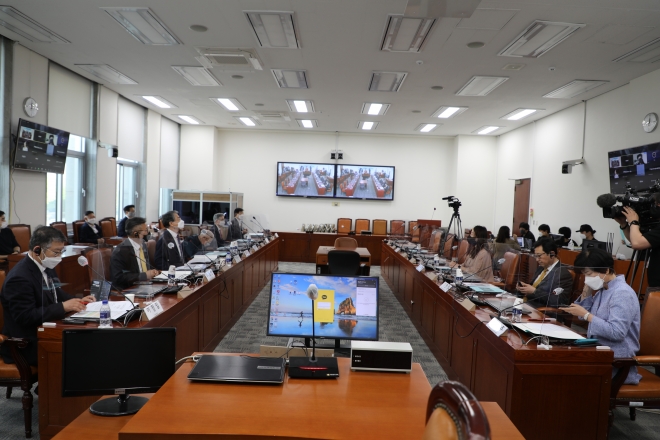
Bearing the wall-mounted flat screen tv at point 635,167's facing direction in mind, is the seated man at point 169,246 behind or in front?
in front

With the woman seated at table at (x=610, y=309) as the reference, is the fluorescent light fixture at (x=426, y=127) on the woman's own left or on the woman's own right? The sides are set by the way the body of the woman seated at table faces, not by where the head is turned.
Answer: on the woman's own right

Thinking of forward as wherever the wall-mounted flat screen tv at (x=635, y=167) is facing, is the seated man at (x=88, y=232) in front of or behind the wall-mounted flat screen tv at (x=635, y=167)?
in front

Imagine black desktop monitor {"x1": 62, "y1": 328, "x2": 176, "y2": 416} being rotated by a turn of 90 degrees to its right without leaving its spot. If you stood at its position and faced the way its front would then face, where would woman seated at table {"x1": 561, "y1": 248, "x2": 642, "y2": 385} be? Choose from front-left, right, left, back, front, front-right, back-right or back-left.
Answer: back

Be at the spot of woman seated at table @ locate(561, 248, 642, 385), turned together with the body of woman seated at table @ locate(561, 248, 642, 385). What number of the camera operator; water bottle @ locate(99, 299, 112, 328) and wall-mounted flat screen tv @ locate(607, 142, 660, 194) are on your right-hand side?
2

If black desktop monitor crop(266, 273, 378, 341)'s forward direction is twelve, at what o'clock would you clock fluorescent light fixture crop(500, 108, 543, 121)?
The fluorescent light fixture is roughly at 7 o'clock from the black desktop monitor.

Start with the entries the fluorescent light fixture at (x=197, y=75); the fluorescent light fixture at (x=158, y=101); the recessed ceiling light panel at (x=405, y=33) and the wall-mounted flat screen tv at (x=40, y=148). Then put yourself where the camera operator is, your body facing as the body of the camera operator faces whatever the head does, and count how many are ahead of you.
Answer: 4

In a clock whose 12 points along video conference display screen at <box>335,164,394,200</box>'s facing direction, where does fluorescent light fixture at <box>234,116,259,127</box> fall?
The fluorescent light fixture is roughly at 2 o'clock from the video conference display screen.

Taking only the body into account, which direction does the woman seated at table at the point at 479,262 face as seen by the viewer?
to the viewer's left

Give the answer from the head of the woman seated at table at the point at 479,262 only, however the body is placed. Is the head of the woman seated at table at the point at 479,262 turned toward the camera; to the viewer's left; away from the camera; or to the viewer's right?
to the viewer's left

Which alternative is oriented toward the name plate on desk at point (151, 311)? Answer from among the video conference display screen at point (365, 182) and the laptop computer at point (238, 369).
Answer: the video conference display screen
